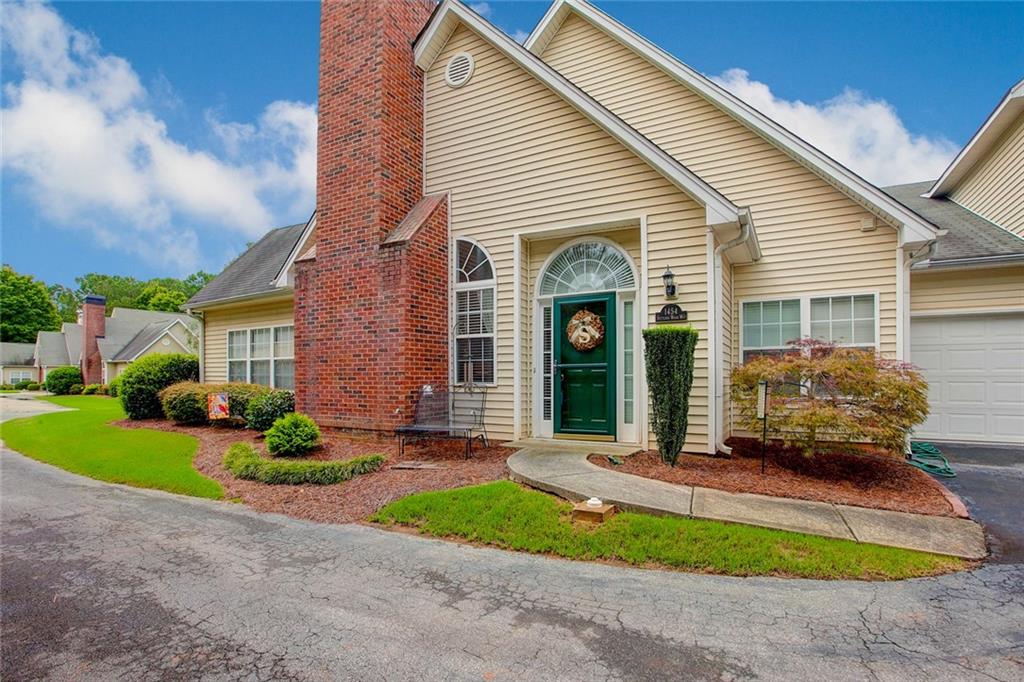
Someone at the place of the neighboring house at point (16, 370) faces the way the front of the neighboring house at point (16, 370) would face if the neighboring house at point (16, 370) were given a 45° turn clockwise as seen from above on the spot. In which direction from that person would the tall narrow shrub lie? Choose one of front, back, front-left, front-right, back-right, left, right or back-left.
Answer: front-left

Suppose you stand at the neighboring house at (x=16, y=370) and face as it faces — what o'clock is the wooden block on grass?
The wooden block on grass is roughly at 12 o'clock from the neighboring house.

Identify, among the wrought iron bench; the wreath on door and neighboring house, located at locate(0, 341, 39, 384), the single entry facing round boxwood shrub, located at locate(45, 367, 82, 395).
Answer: the neighboring house

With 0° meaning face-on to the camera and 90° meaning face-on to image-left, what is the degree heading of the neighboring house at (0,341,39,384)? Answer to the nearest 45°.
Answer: approximately 0°

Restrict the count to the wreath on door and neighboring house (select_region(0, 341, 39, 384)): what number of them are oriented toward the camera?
2

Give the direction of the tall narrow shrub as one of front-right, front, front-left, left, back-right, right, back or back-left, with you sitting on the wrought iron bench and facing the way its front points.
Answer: left

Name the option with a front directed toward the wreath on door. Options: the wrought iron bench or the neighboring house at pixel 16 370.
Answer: the neighboring house

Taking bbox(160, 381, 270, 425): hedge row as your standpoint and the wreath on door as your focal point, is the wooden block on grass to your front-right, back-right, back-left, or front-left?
front-right

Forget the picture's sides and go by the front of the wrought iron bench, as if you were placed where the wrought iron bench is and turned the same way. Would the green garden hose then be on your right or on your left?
on your left

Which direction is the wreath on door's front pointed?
toward the camera

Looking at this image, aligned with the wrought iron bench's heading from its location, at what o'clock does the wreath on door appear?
The wreath on door is roughly at 8 o'clock from the wrought iron bench.
